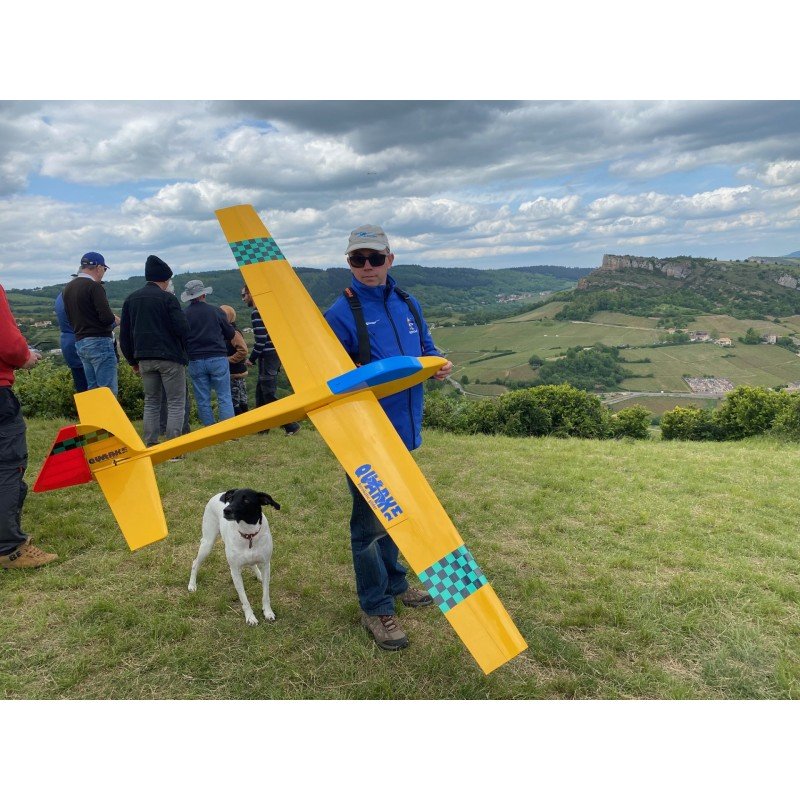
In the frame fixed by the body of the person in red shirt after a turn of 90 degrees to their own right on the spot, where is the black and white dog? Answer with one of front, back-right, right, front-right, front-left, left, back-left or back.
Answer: front-left

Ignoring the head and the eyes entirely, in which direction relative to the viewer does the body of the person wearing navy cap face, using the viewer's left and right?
facing away from the viewer and to the right of the viewer

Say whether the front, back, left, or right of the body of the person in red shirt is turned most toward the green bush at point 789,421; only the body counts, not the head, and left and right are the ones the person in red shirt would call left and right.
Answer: front

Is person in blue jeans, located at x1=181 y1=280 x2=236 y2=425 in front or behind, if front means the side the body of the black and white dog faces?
behind

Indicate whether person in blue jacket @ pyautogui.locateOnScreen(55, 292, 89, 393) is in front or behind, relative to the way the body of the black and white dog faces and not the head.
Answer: behind

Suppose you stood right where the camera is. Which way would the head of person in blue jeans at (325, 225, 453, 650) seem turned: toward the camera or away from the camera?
toward the camera

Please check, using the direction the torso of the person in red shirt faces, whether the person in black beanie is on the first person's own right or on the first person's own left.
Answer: on the first person's own left

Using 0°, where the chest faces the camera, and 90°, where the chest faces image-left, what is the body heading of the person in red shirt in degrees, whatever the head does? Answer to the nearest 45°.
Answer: approximately 270°

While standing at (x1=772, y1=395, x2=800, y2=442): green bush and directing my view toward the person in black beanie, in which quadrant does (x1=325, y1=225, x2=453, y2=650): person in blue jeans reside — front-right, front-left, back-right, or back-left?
front-left

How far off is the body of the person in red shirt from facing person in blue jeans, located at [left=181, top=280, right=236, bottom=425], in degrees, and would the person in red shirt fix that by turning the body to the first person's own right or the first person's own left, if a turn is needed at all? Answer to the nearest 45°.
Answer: approximately 45° to the first person's own left

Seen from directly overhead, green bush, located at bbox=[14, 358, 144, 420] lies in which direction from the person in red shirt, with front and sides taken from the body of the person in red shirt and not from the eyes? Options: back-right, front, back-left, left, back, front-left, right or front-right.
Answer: left
